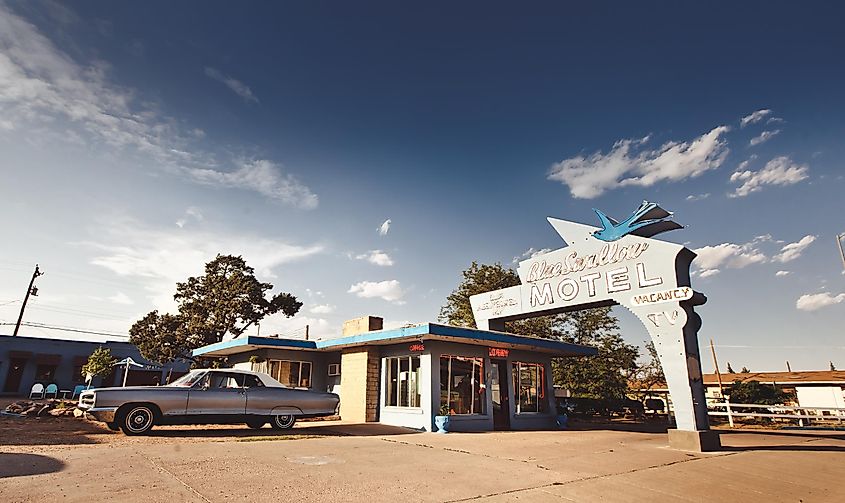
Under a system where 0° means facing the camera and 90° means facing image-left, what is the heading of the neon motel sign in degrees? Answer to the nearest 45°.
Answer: approximately 45°

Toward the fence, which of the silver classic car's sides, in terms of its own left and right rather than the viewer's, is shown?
back

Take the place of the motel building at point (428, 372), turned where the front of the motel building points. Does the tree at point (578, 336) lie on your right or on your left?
on your left

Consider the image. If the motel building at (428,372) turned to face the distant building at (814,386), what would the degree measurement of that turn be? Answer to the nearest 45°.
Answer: approximately 90° to its left

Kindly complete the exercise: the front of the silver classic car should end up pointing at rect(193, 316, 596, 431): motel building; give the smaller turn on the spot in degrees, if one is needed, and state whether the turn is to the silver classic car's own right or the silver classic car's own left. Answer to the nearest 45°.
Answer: approximately 180°

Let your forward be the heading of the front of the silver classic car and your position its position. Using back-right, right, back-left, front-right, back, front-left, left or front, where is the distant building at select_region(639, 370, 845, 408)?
back

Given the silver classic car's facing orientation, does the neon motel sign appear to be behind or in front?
behind

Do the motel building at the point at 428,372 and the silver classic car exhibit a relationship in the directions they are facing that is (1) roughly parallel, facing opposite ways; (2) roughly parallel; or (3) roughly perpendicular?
roughly perpendicular

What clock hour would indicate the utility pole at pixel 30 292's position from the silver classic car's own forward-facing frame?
The utility pole is roughly at 2 o'clock from the silver classic car.

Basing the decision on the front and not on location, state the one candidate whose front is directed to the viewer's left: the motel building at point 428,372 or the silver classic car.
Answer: the silver classic car

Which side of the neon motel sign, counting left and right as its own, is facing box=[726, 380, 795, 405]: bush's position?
back

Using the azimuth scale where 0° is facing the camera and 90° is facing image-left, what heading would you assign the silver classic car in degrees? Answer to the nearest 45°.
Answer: approximately 90°

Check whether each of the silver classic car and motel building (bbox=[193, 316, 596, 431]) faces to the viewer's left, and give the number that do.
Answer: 1

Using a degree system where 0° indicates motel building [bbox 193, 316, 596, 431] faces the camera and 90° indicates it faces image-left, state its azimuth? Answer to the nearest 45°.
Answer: approximately 315°

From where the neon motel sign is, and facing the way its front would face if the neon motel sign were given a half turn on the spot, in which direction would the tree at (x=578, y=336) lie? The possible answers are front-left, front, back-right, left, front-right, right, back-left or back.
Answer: front-left
